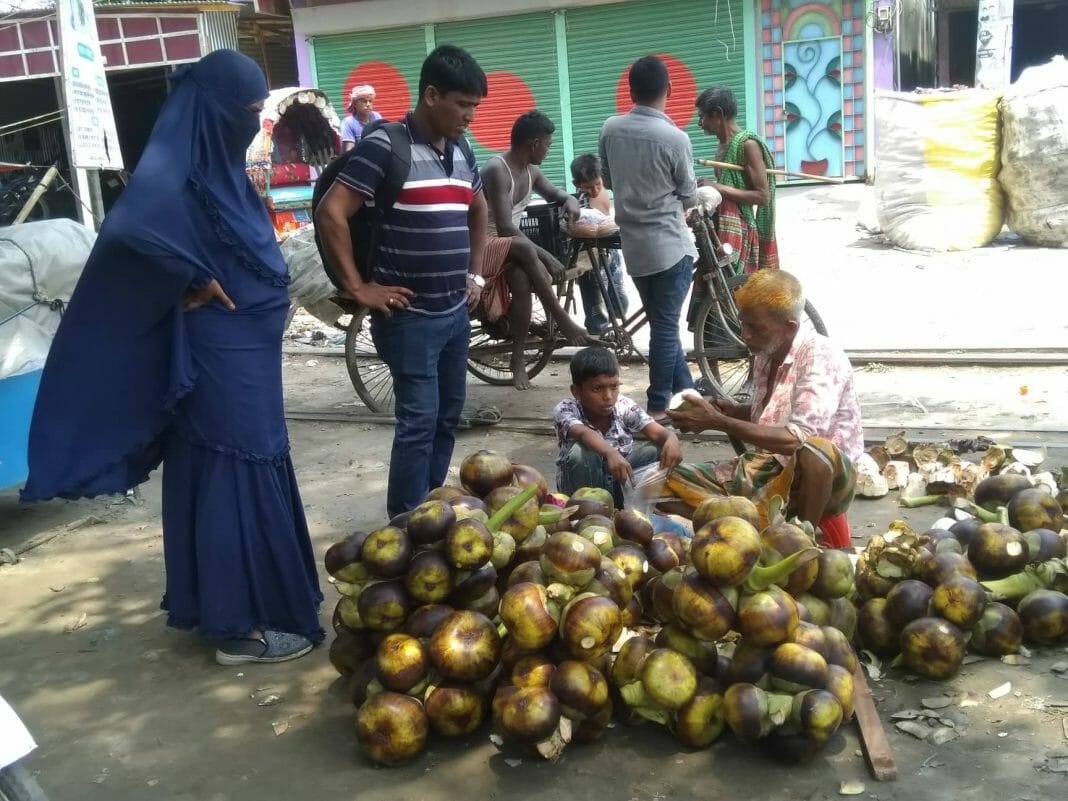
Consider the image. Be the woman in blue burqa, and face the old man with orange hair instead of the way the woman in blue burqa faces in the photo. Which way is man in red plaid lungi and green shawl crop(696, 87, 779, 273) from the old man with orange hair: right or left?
left

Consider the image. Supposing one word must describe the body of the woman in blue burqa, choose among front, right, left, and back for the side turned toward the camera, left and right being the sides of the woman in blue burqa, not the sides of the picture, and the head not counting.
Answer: right

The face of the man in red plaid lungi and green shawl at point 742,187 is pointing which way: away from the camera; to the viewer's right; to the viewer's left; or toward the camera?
to the viewer's left

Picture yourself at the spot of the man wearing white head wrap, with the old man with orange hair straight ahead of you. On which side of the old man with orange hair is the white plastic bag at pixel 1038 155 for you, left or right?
left

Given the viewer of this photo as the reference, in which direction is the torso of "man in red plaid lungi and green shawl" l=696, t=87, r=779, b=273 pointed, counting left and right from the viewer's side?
facing to the left of the viewer

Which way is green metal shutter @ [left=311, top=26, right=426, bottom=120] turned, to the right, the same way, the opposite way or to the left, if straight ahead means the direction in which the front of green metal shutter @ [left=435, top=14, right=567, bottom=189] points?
the same way

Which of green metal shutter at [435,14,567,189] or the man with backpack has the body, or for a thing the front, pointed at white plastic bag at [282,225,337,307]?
the green metal shutter

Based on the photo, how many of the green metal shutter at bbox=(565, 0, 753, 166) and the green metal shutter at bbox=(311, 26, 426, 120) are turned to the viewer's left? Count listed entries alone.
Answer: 0

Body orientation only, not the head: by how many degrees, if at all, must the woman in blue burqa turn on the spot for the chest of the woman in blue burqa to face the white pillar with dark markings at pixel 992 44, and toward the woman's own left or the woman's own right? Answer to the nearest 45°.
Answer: approximately 45° to the woman's own left

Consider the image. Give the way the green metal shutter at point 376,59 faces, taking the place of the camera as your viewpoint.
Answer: facing the viewer

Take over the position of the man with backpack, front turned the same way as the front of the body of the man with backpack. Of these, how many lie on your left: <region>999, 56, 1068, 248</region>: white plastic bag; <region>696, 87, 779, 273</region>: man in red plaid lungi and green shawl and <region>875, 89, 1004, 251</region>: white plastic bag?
3

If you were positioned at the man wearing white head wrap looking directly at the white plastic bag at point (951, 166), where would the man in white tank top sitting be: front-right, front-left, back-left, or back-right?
front-right

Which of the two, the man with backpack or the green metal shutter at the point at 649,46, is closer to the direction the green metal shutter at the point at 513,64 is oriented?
the man with backpack

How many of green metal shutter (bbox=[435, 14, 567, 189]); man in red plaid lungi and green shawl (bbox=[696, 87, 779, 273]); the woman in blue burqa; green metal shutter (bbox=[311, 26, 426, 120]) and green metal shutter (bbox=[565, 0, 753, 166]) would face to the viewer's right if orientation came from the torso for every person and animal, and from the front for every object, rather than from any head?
1

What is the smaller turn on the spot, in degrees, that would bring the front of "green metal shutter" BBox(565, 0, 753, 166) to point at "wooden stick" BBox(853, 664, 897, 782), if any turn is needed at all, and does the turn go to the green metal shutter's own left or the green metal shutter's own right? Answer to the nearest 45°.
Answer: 0° — it already faces it

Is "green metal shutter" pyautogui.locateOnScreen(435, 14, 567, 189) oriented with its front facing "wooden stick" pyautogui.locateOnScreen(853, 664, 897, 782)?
yes

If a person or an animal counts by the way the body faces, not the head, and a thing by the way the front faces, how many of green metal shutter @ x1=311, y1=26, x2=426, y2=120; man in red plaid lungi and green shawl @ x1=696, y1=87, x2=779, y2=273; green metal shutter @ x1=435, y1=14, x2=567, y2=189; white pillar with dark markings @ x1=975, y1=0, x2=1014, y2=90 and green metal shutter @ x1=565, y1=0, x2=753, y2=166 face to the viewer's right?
0

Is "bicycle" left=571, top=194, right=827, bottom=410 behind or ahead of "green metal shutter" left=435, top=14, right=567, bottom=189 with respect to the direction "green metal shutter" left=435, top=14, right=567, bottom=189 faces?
ahead
